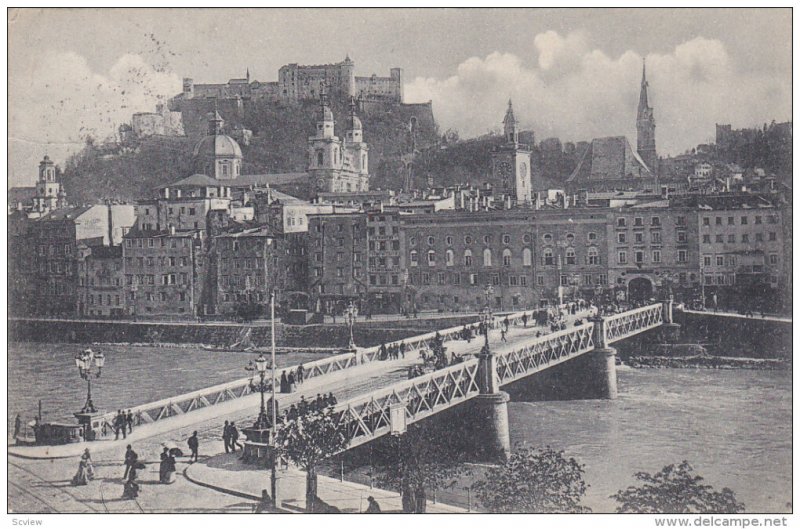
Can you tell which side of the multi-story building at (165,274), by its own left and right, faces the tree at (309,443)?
front

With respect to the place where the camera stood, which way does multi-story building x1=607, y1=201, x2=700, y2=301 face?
facing the viewer

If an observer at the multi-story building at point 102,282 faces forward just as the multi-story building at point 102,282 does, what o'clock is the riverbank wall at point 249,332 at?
The riverbank wall is roughly at 9 o'clock from the multi-story building.

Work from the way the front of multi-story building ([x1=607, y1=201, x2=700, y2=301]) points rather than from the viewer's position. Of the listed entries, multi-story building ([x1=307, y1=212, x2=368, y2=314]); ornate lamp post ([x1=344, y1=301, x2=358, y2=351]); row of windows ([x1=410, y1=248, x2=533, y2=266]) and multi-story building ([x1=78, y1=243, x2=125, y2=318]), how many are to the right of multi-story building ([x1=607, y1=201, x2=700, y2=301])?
4

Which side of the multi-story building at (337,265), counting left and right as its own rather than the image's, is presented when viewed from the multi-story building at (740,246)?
left

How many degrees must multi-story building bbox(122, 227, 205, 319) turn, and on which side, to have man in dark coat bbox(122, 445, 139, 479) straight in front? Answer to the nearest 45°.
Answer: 0° — it already faces them

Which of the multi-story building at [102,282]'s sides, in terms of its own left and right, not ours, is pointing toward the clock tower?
left

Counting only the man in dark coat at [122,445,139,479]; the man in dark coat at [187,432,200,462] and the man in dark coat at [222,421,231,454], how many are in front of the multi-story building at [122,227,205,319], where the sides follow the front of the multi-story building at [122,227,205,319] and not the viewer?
3

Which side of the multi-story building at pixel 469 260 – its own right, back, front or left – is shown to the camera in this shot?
front

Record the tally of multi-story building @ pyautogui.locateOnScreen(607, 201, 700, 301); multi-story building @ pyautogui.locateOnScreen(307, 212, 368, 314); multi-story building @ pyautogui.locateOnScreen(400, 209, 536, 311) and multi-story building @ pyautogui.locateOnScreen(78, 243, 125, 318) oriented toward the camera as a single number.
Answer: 4

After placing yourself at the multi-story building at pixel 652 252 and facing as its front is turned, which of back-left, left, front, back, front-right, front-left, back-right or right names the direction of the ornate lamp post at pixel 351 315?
right

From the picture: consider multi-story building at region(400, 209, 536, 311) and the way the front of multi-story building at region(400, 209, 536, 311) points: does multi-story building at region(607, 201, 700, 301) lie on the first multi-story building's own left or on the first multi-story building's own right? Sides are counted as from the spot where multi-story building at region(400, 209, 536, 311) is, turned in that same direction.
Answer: on the first multi-story building's own left

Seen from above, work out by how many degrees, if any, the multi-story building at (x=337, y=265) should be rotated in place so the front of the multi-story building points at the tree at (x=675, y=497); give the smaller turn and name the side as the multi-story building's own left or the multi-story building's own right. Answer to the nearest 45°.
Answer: approximately 45° to the multi-story building's own left
